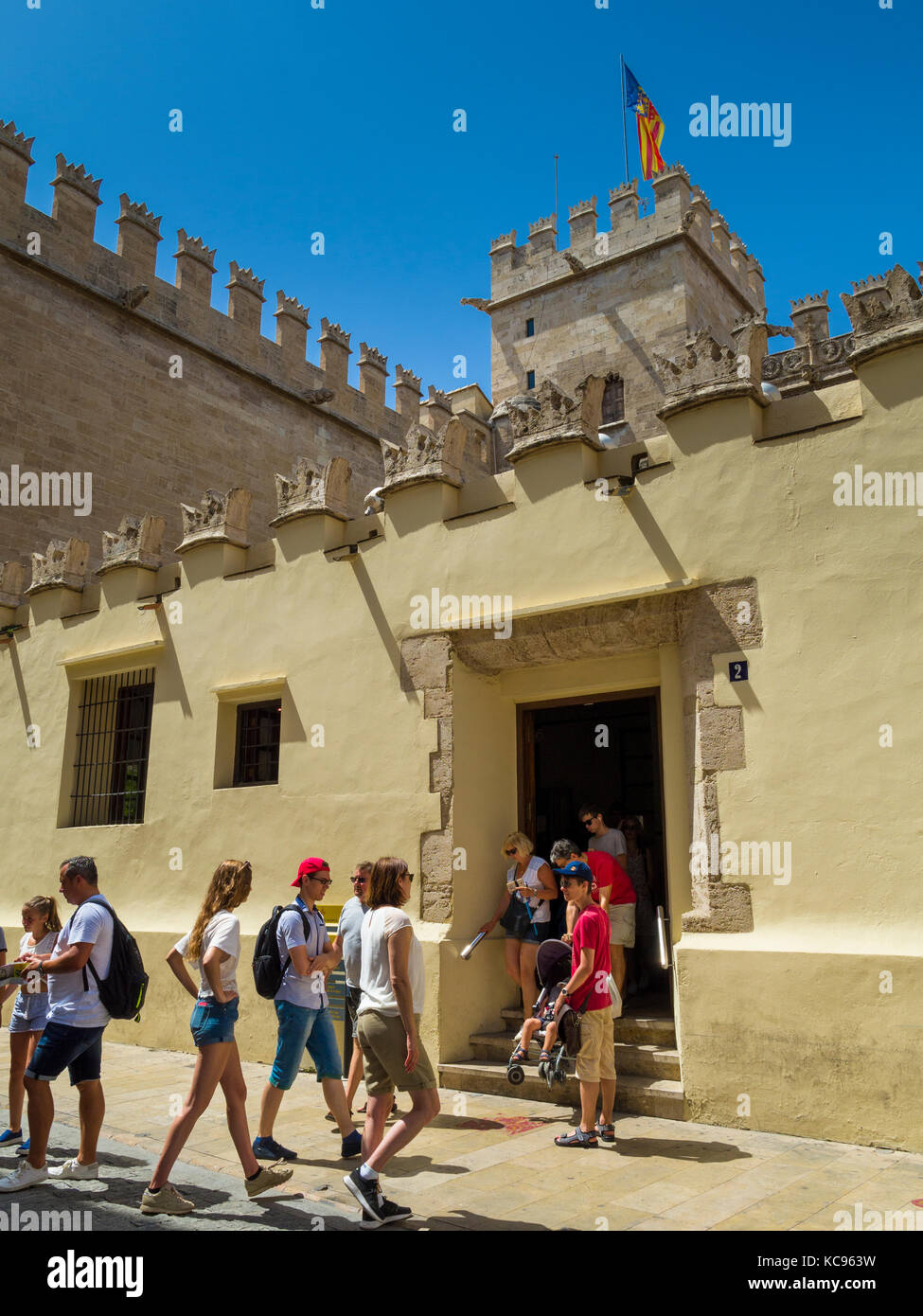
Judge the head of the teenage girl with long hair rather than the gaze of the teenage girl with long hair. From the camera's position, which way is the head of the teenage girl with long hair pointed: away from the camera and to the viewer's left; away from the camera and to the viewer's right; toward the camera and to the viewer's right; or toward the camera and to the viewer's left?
away from the camera and to the viewer's right

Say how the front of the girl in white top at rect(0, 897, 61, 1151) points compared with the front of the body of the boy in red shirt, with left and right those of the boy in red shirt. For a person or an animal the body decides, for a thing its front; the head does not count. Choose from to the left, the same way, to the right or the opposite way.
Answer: to the left

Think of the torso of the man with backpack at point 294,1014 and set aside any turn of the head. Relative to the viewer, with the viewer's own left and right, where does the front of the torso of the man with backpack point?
facing to the right of the viewer

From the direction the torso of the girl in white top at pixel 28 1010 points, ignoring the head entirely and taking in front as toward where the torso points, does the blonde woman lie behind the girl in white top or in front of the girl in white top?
behind

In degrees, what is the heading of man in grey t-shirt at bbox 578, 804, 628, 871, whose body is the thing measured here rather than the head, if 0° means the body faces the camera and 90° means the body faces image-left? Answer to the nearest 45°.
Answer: approximately 45°

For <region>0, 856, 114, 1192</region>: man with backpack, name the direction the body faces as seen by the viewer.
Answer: to the viewer's left
